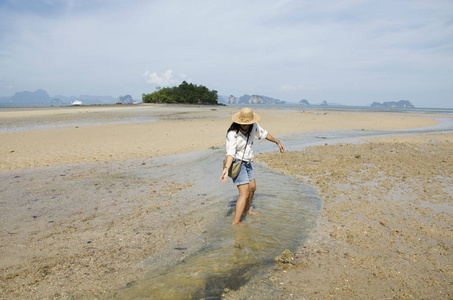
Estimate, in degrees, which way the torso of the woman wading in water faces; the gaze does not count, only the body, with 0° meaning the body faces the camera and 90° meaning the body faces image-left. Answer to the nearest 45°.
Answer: approximately 315°
